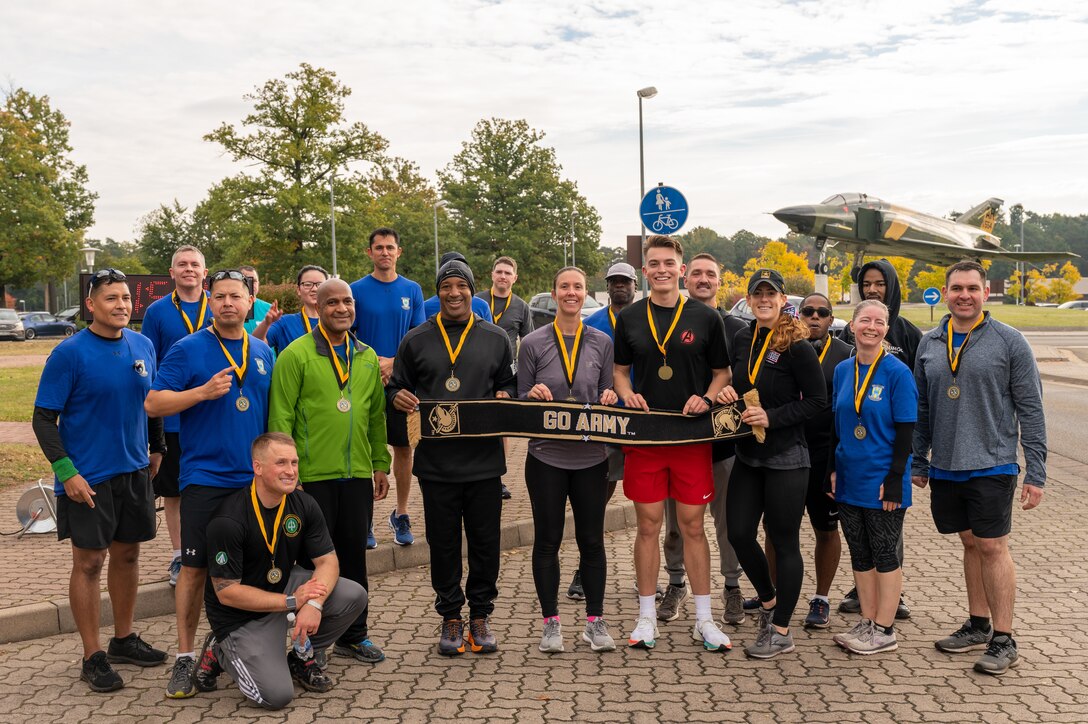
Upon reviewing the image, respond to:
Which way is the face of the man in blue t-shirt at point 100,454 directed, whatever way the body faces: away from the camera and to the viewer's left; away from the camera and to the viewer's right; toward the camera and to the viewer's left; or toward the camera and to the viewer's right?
toward the camera and to the viewer's right

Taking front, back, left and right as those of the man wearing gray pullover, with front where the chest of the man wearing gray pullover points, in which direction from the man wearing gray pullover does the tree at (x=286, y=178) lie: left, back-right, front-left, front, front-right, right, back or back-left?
right

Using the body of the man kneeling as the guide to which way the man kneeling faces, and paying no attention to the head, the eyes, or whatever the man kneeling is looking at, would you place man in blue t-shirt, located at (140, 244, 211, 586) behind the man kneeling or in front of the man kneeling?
behind

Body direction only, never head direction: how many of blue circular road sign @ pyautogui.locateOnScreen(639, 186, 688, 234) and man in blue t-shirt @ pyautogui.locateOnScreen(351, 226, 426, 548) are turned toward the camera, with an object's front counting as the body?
2

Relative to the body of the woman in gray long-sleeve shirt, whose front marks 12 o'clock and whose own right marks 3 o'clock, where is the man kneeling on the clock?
The man kneeling is roughly at 2 o'clock from the woman in gray long-sleeve shirt.

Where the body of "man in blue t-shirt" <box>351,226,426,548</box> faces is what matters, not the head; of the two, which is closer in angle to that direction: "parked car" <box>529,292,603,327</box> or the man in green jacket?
the man in green jacket

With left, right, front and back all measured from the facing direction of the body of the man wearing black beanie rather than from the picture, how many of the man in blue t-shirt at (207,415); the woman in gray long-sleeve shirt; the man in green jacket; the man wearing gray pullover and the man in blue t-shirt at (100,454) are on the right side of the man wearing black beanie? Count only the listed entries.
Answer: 3

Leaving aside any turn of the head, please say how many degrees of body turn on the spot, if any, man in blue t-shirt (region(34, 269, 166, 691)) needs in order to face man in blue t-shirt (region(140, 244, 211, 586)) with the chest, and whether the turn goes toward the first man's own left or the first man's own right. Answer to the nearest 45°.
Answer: approximately 135° to the first man's own left

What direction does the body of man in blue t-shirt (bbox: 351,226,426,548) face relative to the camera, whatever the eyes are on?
toward the camera

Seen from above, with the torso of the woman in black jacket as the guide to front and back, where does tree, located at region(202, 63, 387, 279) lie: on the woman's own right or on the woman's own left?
on the woman's own right

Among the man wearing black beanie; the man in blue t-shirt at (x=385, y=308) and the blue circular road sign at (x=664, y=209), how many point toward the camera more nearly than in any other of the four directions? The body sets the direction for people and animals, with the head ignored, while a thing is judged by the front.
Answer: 3

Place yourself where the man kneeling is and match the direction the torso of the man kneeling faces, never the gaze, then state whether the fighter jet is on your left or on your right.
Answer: on your left
